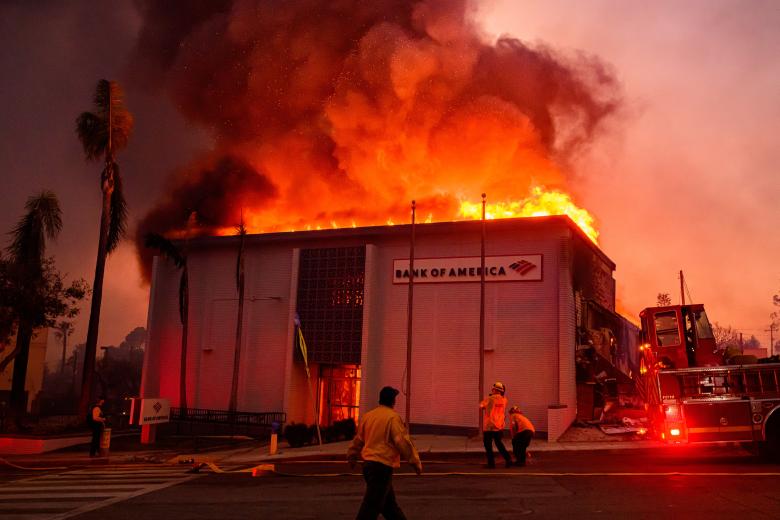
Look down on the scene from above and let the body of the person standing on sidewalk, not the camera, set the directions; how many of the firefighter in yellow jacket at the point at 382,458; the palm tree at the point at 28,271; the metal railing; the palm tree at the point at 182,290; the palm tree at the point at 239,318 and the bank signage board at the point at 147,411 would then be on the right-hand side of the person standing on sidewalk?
1

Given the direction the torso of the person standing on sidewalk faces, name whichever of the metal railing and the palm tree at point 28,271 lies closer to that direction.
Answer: the metal railing

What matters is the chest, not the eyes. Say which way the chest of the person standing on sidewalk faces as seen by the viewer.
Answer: to the viewer's right

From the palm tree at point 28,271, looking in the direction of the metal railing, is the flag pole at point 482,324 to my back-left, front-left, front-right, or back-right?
front-right

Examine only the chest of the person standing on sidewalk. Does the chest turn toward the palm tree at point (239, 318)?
no

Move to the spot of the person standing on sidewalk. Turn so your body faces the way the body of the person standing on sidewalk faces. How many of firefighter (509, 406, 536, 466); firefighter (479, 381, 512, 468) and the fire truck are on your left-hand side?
0
